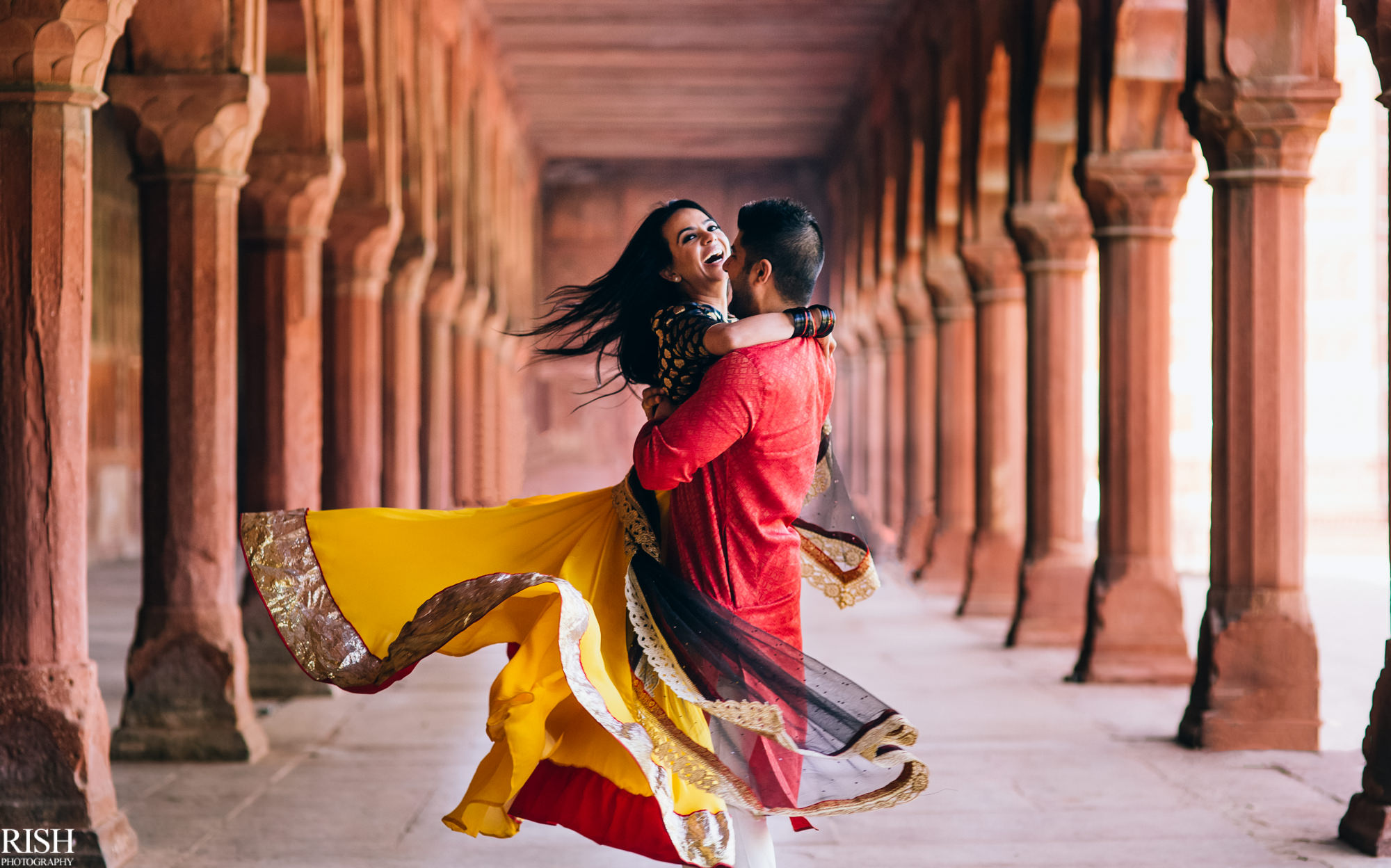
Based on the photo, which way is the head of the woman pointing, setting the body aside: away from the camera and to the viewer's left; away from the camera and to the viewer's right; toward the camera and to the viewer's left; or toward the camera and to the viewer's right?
toward the camera and to the viewer's right

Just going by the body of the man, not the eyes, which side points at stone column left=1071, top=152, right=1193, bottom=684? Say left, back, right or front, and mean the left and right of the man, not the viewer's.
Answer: right

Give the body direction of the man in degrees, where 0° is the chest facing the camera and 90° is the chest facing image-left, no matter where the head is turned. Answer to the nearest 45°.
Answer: approximately 135°

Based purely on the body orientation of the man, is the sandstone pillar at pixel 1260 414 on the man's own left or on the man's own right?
on the man's own right

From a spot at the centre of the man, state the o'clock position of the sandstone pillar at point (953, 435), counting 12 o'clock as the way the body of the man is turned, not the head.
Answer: The sandstone pillar is roughly at 2 o'clock from the man.

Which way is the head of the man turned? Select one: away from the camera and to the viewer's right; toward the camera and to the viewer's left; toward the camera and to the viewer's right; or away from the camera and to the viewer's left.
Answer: away from the camera and to the viewer's left

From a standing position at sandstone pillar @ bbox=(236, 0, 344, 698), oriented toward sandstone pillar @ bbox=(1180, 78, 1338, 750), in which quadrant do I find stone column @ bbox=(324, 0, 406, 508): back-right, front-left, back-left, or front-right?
back-left

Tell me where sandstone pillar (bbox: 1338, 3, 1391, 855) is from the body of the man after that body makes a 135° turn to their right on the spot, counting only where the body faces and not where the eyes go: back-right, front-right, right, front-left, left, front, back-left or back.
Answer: front-left

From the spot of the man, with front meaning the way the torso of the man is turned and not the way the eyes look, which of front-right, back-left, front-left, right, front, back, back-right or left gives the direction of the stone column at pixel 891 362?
front-right

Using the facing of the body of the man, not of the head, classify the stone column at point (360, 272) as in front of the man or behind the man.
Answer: in front

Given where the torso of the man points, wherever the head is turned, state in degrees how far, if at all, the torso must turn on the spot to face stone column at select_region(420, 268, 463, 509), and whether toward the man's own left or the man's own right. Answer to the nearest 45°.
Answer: approximately 45° to the man's own right

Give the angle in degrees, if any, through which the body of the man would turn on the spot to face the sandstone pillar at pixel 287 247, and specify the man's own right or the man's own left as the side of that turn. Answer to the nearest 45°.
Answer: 0° — they already face it

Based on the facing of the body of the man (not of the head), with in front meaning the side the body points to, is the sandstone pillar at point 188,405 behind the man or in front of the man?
in front
